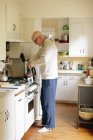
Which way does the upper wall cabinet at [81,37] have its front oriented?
toward the camera

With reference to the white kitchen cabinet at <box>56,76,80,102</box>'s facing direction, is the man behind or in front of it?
in front

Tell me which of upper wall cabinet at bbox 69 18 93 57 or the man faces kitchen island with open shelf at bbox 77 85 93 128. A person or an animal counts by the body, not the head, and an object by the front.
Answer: the upper wall cabinet

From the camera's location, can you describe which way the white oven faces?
facing the viewer and to the right of the viewer

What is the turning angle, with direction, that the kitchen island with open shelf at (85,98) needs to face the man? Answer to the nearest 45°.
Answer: approximately 45° to its right

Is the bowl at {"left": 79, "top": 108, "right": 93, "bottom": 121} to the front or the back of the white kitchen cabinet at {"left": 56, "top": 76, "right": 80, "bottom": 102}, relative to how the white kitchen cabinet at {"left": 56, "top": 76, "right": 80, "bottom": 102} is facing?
to the front

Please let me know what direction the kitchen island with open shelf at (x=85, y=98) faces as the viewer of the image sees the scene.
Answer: facing the viewer

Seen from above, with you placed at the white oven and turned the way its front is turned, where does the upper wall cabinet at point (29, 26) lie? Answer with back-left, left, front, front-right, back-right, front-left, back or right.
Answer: back-left

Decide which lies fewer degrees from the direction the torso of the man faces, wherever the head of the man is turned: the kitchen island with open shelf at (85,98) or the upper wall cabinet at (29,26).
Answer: the upper wall cabinet

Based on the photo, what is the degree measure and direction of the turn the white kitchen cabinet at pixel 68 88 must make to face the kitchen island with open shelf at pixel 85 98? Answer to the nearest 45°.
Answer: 0° — it already faces it

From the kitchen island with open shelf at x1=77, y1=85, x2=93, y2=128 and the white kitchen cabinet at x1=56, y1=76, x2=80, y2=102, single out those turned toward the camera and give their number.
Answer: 2

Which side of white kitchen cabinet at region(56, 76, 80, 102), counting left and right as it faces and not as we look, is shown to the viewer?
front

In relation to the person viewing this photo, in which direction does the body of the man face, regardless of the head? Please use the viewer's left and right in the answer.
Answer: facing to the left of the viewer

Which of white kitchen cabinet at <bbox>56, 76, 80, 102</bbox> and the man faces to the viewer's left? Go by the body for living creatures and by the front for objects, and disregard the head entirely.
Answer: the man
